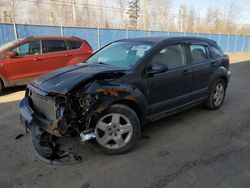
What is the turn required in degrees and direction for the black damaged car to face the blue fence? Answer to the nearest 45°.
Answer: approximately 135° to its right

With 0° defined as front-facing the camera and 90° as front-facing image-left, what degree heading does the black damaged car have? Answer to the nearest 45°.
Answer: approximately 45°

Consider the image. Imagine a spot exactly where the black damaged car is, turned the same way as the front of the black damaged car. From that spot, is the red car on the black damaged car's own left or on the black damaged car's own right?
on the black damaged car's own right

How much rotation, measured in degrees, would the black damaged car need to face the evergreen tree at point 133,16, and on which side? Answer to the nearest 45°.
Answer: approximately 135° to its right
